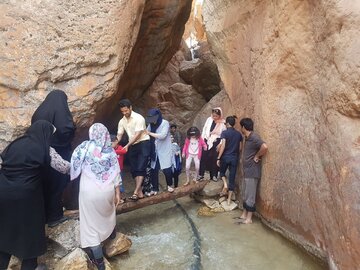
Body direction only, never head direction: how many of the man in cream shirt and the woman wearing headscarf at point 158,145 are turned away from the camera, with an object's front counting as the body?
0

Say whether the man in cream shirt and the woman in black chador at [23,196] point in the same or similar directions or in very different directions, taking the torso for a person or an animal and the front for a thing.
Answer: very different directions

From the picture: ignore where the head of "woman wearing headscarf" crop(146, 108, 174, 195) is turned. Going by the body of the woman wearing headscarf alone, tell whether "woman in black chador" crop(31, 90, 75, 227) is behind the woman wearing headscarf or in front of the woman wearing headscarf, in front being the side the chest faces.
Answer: in front

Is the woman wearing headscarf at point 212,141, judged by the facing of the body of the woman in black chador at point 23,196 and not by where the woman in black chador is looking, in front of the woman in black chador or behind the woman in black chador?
in front

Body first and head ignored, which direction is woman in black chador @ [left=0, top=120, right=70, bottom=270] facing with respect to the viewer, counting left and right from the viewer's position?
facing away from the viewer and to the right of the viewer

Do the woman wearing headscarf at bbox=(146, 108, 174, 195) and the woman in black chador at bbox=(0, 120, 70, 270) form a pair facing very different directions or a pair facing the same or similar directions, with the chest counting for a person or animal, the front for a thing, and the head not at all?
very different directions

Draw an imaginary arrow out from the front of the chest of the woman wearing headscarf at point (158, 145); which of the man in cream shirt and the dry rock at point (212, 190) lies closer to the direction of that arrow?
the man in cream shirt

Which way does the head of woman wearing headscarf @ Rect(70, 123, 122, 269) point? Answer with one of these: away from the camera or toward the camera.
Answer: away from the camera

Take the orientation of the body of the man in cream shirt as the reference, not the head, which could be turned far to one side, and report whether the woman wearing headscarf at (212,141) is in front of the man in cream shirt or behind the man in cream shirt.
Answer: behind
